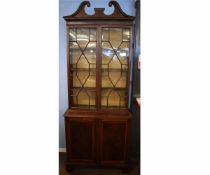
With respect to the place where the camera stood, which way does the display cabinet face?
facing the viewer
